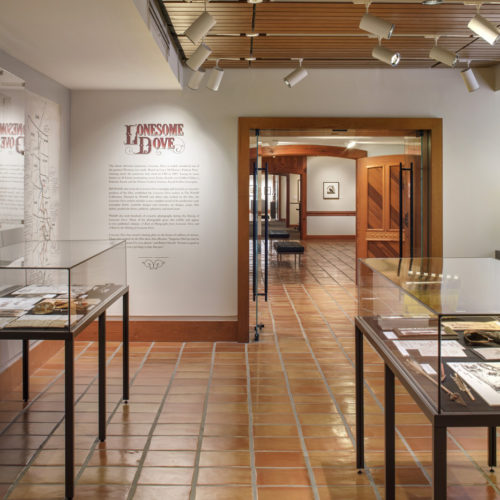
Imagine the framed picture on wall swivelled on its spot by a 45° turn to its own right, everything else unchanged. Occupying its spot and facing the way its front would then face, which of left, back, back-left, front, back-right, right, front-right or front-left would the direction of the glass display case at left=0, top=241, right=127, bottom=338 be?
front-left

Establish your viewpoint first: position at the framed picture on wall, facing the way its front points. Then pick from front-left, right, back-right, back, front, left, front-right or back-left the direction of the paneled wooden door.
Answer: front

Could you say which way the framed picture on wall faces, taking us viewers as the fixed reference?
facing the viewer
